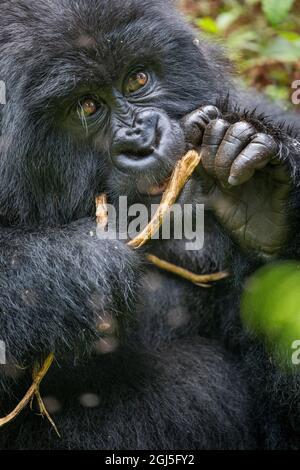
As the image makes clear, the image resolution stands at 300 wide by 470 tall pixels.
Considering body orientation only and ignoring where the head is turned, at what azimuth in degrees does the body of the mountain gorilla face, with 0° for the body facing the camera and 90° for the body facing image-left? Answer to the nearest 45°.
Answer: approximately 0°

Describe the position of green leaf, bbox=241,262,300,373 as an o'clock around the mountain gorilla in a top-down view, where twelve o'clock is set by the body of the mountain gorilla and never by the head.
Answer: The green leaf is roughly at 11 o'clock from the mountain gorilla.
